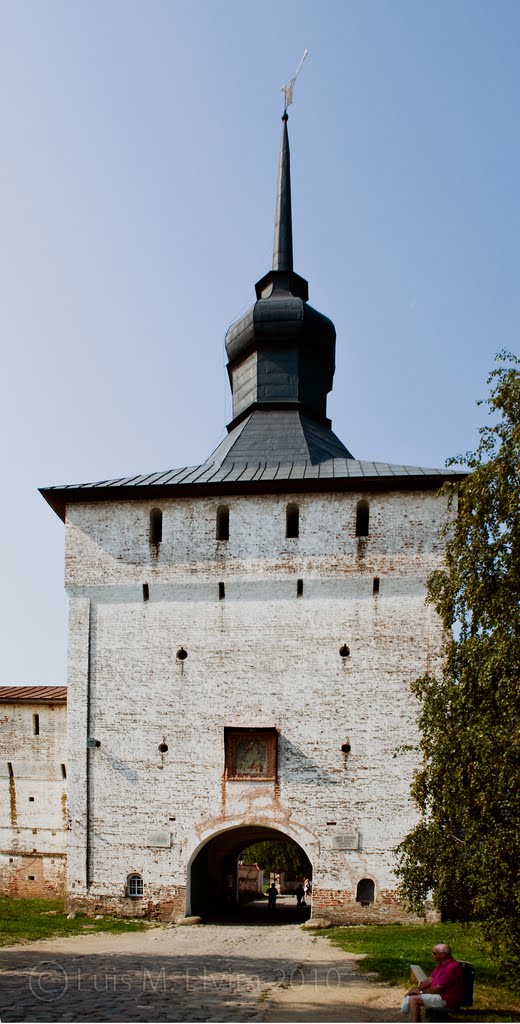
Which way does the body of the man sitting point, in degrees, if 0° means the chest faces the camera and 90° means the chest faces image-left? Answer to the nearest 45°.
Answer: approximately 90°

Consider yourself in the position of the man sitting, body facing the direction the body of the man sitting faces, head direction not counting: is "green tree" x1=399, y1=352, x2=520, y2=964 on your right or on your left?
on your right

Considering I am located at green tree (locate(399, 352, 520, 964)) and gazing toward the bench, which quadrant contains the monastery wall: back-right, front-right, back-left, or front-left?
back-right

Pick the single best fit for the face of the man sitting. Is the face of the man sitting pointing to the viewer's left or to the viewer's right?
to the viewer's left
